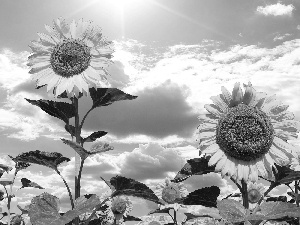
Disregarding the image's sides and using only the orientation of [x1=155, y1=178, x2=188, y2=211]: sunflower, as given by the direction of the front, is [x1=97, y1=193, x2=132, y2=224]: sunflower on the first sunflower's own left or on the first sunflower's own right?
on the first sunflower's own right

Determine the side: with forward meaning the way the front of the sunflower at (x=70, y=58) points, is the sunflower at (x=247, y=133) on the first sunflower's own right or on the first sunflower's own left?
on the first sunflower's own left

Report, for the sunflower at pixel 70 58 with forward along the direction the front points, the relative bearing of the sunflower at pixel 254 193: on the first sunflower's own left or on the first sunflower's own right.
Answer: on the first sunflower's own left

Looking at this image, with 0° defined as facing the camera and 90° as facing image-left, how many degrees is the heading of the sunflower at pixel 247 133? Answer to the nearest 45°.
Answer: approximately 0°

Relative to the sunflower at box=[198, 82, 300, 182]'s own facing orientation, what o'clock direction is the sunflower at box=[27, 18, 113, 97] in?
the sunflower at box=[27, 18, 113, 97] is roughly at 3 o'clock from the sunflower at box=[198, 82, 300, 182].

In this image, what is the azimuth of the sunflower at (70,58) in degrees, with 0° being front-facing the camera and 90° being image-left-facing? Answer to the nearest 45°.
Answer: approximately 0°
